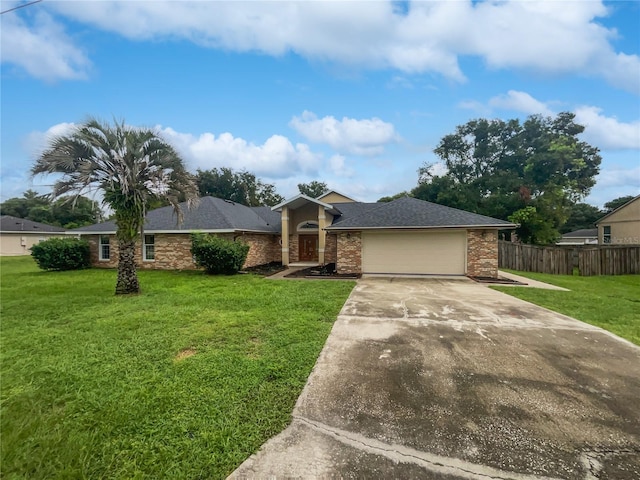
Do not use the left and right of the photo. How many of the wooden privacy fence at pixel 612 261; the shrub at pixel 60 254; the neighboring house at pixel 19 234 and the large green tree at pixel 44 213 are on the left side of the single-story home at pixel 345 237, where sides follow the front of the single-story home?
1

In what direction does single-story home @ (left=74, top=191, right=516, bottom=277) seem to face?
toward the camera

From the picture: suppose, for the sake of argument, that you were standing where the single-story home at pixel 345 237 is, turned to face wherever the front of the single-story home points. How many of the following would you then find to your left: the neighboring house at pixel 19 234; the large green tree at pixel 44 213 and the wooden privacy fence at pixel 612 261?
1

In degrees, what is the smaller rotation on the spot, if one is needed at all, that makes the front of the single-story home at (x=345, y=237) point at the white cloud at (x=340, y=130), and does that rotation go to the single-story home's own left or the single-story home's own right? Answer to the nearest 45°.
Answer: approximately 180°

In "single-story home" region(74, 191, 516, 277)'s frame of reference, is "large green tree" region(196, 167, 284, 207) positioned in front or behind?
behind

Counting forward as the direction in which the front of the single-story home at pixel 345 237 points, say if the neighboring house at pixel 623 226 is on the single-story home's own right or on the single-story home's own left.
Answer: on the single-story home's own left

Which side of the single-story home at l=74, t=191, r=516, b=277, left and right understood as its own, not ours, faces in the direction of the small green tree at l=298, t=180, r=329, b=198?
back

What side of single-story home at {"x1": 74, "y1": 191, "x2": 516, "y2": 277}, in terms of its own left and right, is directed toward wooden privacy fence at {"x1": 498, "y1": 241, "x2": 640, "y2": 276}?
left

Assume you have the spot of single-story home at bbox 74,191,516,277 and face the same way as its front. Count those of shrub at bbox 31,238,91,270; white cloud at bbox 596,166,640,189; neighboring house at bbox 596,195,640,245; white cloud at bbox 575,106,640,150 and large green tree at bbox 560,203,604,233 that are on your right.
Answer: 1

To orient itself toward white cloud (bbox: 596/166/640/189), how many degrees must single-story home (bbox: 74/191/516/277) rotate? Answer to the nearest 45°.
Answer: approximately 135° to its left

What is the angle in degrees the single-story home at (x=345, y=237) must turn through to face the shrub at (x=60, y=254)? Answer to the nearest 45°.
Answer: approximately 90° to its right
